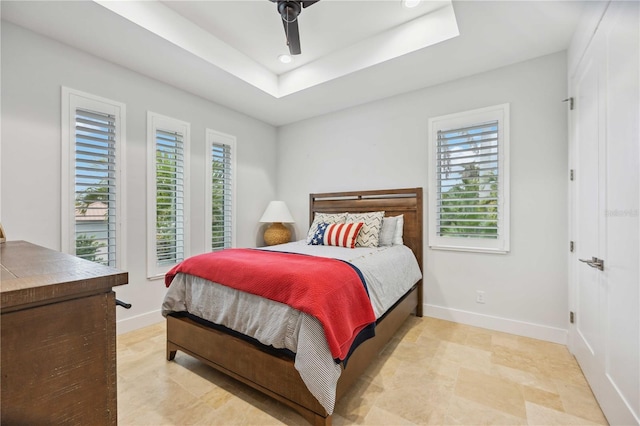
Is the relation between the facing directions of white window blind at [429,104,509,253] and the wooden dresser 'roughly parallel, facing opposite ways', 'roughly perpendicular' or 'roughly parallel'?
roughly perpendicular

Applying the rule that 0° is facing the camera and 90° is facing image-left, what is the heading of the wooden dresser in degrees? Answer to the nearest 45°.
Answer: approximately 225°

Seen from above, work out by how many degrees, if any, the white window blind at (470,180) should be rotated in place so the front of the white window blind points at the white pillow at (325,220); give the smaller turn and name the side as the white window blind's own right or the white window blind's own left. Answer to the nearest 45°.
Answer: approximately 45° to the white window blind's own right

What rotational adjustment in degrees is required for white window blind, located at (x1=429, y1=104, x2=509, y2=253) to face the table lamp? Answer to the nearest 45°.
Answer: approximately 45° to its right
